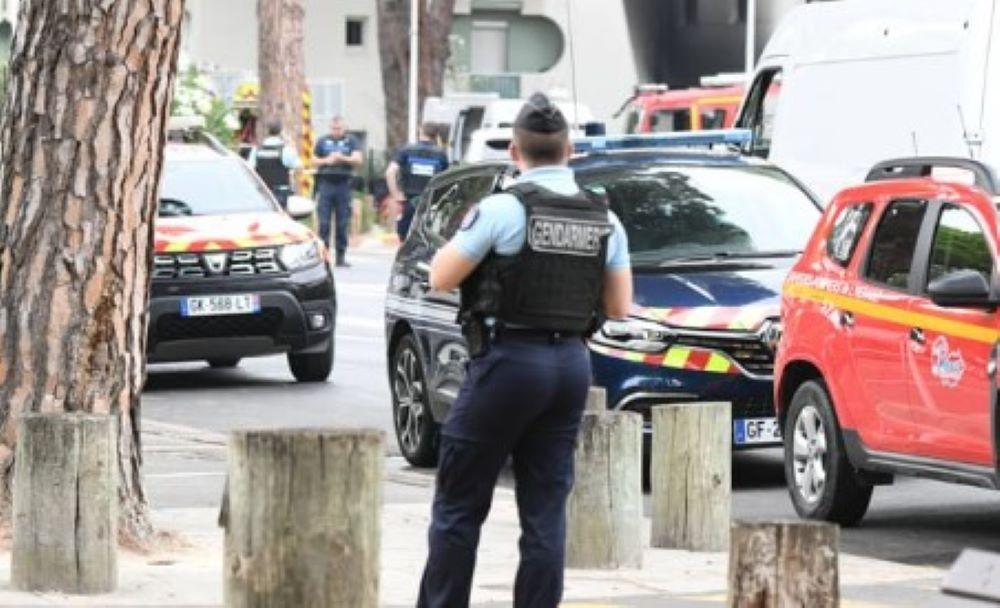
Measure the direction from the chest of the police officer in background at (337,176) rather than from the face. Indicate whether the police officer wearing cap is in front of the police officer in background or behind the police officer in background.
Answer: in front

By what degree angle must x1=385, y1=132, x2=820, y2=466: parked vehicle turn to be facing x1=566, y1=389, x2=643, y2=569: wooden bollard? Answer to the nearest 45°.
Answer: approximately 45° to its right

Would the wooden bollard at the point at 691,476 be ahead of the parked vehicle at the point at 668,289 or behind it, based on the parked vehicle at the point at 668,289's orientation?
ahead

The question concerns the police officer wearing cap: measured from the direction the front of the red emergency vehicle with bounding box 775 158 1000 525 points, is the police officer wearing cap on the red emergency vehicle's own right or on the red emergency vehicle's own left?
on the red emergency vehicle's own right

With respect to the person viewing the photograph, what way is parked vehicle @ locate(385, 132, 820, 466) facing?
facing the viewer and to the right of the viewer

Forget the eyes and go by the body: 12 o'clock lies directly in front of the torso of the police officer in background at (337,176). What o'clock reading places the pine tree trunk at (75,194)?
The pine tree trunk is roughly at 12 o'clock from the police officer in background.

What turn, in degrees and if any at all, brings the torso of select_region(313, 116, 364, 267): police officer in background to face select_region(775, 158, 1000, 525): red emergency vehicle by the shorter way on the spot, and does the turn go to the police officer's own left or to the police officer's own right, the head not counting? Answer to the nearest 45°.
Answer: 0° — they already face it

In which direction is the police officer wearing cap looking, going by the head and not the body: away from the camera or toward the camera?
away from the camera

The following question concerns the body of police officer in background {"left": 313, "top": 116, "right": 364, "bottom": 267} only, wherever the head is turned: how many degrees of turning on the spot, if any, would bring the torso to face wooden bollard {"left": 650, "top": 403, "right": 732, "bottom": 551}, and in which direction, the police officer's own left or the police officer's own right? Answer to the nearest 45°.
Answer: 0° — they already face it
